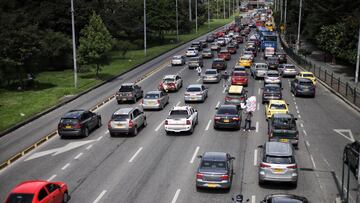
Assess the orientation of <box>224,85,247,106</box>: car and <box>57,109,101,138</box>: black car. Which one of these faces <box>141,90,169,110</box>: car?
the black car

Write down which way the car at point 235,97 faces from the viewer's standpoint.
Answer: facing away from the viewer

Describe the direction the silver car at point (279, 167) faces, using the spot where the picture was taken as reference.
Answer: facing away from the viewer

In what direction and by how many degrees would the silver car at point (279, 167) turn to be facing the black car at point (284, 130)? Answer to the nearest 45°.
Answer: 0° — it already faces it

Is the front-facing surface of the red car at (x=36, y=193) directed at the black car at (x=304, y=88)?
yes

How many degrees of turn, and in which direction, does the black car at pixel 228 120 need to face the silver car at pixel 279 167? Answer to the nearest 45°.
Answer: approximately 180°

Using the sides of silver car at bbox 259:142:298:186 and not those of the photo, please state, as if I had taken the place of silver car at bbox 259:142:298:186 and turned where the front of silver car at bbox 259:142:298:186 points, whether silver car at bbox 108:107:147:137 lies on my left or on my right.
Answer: on my left

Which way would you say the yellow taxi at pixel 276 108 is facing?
away from the camera

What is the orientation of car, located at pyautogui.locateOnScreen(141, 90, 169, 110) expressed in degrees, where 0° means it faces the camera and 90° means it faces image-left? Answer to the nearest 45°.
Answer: approximately 225°

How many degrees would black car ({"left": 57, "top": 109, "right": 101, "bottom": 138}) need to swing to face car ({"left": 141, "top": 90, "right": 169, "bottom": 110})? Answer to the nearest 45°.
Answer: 0° — it already faces it

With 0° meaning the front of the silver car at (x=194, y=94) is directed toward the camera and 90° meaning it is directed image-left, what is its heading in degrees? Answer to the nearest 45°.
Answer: approximately 180°

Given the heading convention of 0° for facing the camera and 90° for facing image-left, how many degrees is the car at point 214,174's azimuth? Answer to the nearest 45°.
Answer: approximately 180°

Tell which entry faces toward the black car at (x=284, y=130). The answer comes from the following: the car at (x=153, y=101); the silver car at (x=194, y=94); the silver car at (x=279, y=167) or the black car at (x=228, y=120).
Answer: the silver car at (x=279, y=167)

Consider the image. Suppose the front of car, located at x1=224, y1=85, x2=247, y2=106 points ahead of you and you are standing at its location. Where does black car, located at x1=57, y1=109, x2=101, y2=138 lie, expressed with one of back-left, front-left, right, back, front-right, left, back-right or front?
back-left

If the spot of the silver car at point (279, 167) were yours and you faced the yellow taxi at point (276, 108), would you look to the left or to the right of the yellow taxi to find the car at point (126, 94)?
left

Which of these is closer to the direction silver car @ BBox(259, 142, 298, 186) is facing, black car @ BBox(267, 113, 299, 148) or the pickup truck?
the black car

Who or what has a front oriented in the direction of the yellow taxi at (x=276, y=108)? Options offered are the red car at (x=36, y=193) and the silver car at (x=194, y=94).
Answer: the red car
